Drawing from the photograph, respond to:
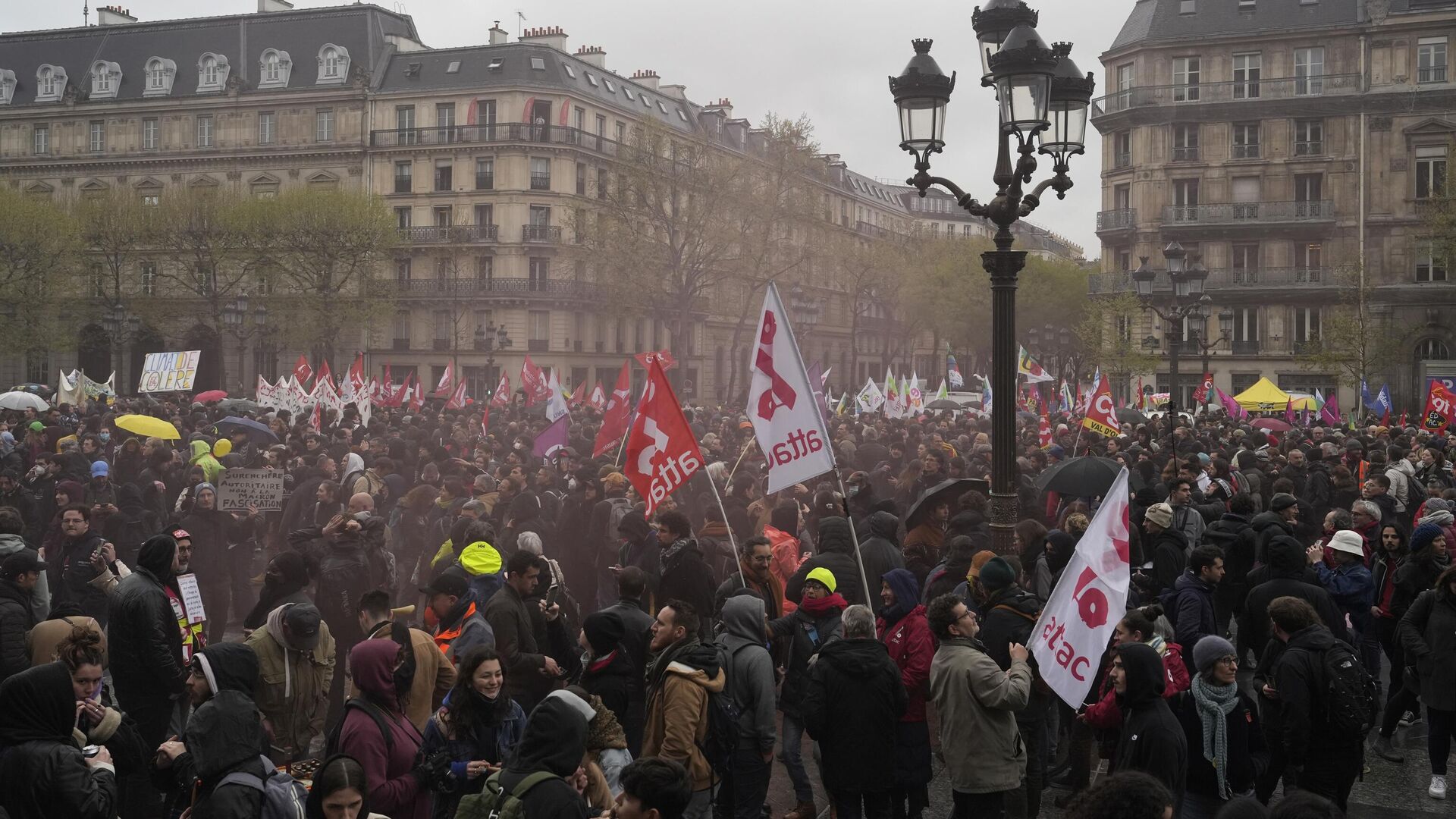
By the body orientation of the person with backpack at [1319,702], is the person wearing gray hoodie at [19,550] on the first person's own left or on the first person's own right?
on the first person's own left

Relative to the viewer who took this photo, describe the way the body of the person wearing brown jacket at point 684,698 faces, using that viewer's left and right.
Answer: facing to the left of the viewer

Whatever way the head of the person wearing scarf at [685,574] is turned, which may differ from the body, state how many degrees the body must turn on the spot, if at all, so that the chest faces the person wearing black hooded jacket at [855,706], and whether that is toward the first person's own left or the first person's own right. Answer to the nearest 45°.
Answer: approximately 90° to the first person's own left

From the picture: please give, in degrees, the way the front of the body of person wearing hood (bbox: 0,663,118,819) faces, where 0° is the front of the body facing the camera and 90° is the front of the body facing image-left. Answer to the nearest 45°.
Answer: approximately 225°

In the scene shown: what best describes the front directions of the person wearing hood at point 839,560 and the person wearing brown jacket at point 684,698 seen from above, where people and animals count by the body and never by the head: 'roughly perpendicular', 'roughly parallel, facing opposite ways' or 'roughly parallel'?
roughly perpendicular

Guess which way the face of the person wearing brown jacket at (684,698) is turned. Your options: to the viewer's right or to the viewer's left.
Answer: to the viewer's left

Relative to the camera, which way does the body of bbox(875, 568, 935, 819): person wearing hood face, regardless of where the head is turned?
to the viewer's left

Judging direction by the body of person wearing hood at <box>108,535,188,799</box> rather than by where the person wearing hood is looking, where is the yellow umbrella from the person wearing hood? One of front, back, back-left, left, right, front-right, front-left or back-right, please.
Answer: front-left

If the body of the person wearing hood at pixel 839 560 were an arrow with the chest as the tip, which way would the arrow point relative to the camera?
away from the camera
